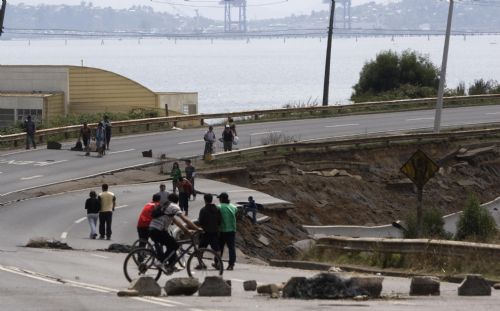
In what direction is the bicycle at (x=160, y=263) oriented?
to the viewer's right

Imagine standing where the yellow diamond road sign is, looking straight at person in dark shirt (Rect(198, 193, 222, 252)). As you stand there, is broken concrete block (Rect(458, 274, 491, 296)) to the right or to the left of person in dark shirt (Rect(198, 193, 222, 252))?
left

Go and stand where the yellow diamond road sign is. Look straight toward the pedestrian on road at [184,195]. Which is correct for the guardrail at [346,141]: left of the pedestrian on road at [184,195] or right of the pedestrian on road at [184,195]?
right

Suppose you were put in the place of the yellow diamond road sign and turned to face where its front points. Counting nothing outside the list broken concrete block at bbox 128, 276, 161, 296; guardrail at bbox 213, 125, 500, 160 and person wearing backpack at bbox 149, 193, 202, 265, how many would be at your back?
1

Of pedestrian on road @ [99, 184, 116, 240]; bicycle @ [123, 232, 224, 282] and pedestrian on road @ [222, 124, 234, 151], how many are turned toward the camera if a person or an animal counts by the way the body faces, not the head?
1

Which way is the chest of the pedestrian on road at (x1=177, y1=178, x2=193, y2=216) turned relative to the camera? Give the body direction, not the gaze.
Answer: away from the camera

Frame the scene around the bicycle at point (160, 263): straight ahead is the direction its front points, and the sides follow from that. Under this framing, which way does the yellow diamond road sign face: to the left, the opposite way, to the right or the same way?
to the right

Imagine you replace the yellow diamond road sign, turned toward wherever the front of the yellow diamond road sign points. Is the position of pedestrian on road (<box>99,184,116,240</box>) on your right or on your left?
on your right
